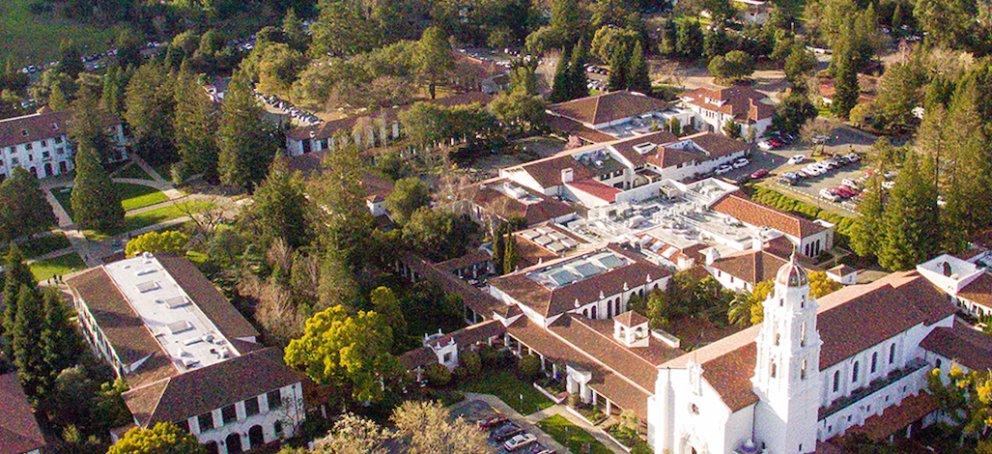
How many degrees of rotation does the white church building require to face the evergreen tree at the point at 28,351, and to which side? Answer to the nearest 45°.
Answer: approximately 45° to its right

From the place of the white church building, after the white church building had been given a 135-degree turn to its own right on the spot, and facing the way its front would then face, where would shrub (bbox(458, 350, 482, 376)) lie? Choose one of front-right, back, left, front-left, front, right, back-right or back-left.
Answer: left

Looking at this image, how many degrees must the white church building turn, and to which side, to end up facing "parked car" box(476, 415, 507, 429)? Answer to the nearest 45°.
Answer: approximately 45° to its right

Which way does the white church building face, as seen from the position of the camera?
facing the viewer and to the left of the viewer

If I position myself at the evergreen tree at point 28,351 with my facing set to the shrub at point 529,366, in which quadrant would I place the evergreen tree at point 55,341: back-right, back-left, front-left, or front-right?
front-left

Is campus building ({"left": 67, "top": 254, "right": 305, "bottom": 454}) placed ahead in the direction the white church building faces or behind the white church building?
ahead

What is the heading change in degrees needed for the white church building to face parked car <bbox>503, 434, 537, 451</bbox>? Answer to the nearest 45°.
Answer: approximately 45° to its right

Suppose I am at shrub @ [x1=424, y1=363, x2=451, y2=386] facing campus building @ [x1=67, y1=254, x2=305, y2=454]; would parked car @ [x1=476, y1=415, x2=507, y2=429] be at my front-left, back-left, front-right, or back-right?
back-left
